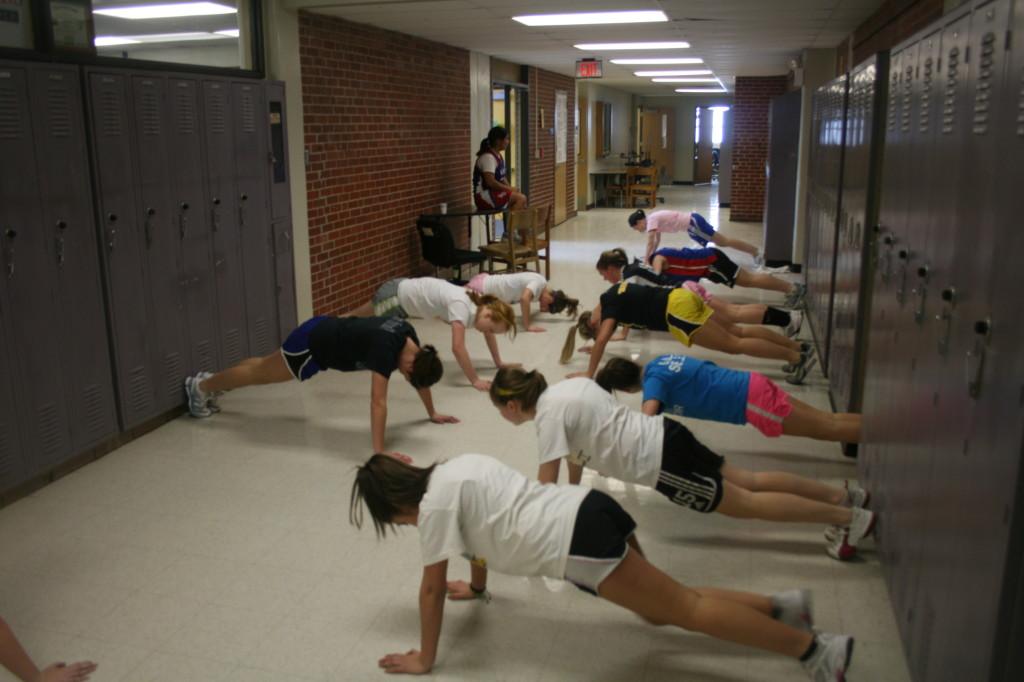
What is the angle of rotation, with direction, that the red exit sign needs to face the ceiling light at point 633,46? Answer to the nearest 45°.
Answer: approximately 45° to its left

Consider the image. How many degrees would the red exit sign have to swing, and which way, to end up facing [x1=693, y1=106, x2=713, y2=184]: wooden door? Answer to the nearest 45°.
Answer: approximately 180°

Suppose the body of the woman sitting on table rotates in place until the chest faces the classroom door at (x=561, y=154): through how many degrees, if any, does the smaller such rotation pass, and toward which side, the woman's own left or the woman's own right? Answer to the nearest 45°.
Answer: approximately 90° to the woman's own left

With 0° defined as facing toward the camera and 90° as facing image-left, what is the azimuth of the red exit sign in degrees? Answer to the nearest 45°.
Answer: approximately 0°

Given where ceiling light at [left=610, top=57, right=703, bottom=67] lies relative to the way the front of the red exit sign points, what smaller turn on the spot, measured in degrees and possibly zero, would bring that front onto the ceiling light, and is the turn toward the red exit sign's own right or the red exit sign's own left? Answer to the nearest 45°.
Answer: approximately 135° to the red exit sign's own left

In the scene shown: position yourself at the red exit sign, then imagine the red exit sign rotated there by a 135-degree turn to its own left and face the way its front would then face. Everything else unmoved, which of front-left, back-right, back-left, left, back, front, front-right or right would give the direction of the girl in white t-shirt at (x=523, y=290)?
back-right

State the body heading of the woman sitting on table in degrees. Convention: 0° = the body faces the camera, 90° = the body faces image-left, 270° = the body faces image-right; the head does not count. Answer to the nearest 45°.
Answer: approximately 270°

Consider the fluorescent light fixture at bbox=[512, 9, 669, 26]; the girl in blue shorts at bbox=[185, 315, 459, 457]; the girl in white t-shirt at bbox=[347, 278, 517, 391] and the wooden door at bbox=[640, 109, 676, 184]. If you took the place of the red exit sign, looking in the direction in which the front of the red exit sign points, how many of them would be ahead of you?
3

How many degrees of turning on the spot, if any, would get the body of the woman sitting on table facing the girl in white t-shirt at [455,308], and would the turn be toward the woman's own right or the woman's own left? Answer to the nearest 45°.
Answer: approximately 90° to the woman's own right
